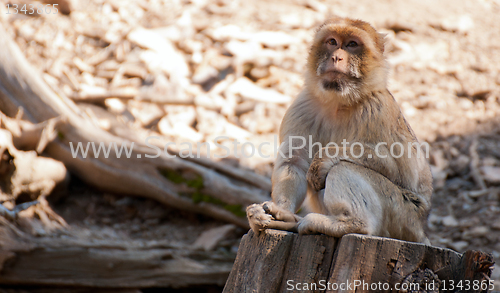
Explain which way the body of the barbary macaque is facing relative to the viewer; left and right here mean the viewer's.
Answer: facing the viewer and to the left of the viewer

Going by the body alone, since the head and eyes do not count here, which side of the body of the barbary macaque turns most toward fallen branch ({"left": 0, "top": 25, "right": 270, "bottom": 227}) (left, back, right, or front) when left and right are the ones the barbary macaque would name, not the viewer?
right

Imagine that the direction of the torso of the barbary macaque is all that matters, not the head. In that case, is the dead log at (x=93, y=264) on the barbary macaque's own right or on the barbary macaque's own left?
on the barbary macaque's own right
